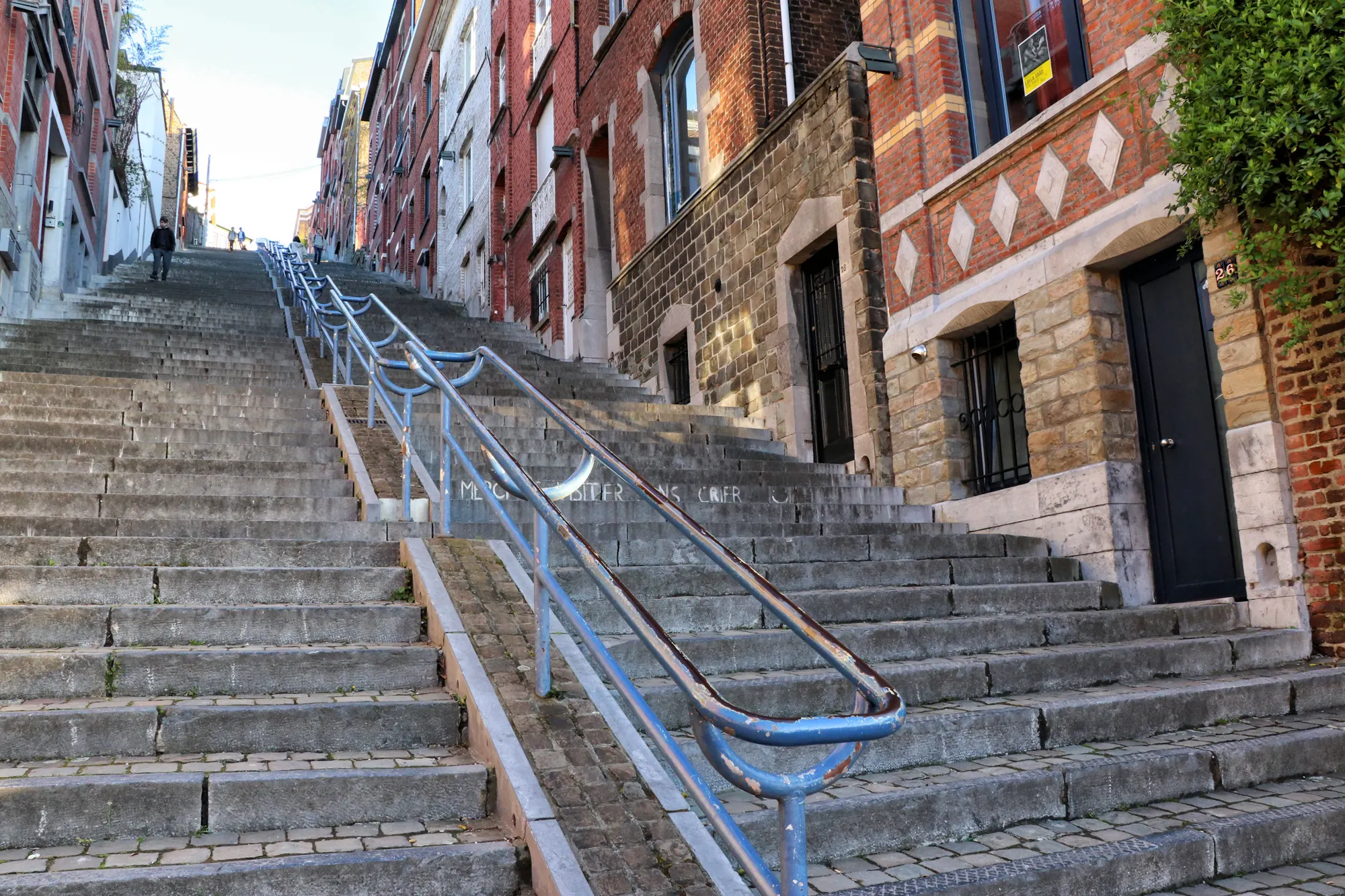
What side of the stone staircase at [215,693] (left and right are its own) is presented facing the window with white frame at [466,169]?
back

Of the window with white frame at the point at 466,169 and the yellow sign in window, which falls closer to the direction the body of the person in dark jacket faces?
the yellow sign in window

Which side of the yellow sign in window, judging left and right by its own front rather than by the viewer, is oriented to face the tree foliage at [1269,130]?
left

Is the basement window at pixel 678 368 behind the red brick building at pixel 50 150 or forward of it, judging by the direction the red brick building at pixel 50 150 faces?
forward

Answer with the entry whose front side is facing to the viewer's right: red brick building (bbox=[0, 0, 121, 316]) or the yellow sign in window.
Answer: the red brick building

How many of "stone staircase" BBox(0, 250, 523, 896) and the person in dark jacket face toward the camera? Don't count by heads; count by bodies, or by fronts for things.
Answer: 2

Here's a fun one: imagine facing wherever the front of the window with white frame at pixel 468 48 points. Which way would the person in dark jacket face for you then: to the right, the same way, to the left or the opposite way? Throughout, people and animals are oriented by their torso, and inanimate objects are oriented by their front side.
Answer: to the left

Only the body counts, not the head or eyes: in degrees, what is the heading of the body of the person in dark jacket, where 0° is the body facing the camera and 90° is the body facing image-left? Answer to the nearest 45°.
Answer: approximately 0°

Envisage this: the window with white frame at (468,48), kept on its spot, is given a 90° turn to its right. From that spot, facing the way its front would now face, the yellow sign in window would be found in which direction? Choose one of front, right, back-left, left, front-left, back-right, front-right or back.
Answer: back

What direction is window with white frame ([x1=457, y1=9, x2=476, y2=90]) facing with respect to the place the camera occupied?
facing to the left of the viewer

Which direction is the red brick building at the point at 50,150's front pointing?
to the viewer's right

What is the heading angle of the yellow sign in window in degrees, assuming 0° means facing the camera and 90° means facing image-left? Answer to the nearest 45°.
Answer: approximately 45°

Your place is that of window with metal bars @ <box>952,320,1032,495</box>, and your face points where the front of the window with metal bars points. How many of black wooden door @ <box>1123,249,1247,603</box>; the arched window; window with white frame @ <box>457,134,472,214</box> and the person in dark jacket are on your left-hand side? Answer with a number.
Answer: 1

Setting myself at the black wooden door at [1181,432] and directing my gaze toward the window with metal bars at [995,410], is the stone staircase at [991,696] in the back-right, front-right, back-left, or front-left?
back-left

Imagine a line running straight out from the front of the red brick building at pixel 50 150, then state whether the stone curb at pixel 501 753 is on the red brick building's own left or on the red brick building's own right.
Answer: on the red brick building's own right

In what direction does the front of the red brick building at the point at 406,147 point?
to the viewer's left

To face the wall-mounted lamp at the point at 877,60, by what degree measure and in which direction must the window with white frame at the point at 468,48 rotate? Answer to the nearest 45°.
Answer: approximately 90° to its left

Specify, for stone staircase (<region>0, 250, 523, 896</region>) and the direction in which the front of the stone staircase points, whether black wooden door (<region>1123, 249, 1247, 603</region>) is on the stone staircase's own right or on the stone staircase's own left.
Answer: on the stone staircase's own left

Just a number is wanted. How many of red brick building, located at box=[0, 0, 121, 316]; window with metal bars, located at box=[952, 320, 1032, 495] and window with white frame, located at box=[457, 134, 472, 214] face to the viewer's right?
1
